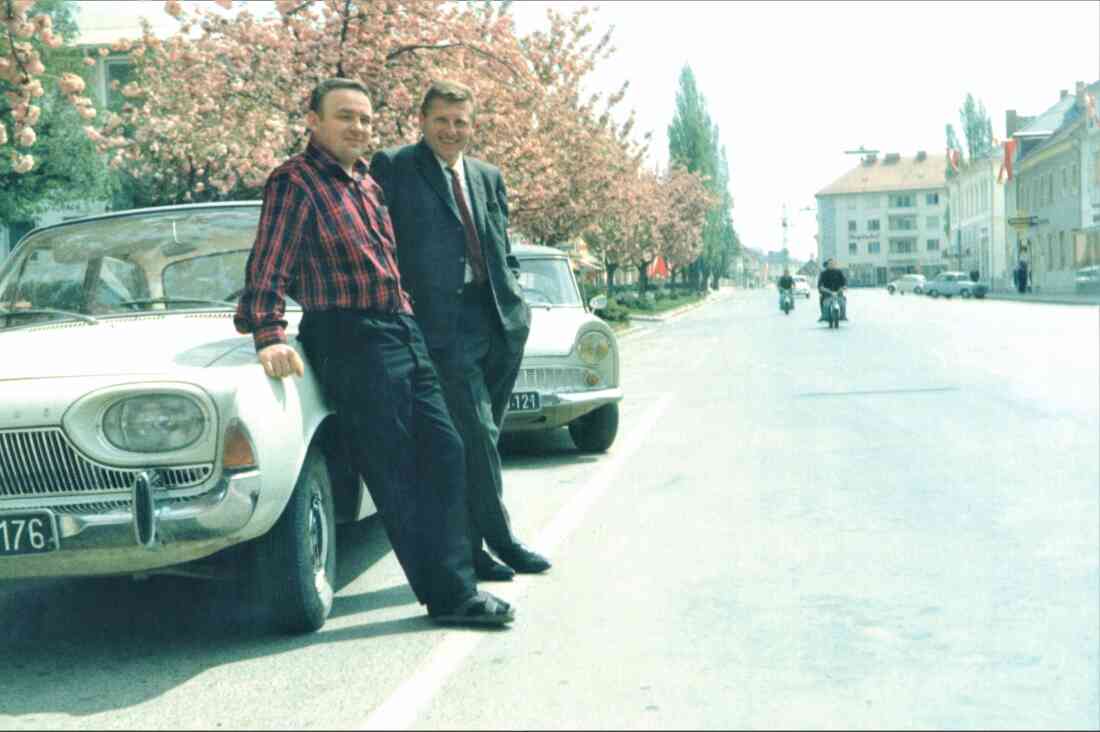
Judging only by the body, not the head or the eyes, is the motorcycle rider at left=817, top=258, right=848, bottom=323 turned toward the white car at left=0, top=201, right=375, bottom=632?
yes

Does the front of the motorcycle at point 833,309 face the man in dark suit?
yes

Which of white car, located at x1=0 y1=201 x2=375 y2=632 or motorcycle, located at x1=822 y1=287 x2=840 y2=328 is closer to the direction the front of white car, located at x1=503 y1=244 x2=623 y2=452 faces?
the white car

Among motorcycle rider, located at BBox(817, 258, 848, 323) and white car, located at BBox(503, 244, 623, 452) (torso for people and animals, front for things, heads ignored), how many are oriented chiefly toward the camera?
2

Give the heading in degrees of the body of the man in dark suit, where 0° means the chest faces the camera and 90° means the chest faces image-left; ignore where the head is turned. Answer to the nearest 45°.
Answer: approximately 315°

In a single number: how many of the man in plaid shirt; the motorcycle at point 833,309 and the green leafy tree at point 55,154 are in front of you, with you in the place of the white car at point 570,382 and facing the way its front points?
1

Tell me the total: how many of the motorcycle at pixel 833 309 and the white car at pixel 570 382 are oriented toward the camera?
2

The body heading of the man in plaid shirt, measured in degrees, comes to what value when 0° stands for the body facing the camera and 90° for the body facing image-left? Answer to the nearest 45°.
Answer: approximately 315°

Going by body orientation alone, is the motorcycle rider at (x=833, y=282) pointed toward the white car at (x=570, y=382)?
yes

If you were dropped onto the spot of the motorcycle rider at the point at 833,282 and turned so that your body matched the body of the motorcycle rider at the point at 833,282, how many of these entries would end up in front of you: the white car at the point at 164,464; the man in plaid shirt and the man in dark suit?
3

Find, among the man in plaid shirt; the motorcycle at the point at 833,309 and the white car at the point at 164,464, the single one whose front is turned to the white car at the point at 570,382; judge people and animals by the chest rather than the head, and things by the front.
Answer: the motorcycle
